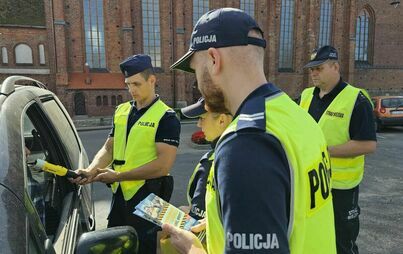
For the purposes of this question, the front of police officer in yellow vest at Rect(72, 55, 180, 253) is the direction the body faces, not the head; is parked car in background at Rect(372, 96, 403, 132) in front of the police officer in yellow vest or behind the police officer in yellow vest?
behind

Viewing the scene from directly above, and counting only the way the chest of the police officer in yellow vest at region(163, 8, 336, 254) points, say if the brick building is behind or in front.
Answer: in front

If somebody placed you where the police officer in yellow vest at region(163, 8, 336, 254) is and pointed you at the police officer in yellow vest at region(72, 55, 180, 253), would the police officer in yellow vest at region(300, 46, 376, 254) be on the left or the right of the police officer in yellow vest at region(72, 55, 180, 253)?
right

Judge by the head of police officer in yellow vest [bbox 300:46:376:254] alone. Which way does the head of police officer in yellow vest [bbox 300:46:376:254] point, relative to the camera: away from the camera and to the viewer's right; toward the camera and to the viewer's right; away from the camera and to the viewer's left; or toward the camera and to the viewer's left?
toward the camera and to the viewer's left

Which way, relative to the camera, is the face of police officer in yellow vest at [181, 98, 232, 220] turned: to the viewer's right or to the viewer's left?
to the viewer's left

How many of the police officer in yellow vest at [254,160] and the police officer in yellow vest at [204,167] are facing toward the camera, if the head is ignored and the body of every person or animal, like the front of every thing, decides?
0

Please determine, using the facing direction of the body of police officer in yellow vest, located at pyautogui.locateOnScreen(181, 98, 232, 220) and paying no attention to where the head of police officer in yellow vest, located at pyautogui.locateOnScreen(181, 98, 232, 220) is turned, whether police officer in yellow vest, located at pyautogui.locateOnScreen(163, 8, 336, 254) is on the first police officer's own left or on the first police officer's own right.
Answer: on the first police officer's own left

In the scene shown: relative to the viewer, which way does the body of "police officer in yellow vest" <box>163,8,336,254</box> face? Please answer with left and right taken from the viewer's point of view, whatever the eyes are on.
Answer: facing away from the viewer and to the left of the viewer

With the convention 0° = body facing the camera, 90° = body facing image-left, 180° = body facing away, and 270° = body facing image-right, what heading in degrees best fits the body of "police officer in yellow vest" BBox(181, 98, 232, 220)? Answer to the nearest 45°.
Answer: approximately 90°

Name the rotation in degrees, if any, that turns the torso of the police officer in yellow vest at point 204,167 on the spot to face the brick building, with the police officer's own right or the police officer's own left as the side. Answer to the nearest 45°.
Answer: approximately 90° to the police officer's own right

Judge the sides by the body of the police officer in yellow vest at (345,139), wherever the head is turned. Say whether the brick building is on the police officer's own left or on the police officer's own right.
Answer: on the police officer's own right

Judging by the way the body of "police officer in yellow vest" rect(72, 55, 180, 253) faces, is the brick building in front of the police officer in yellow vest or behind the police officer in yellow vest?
behind

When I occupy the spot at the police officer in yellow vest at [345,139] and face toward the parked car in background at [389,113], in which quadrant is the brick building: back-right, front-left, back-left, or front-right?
front-left
